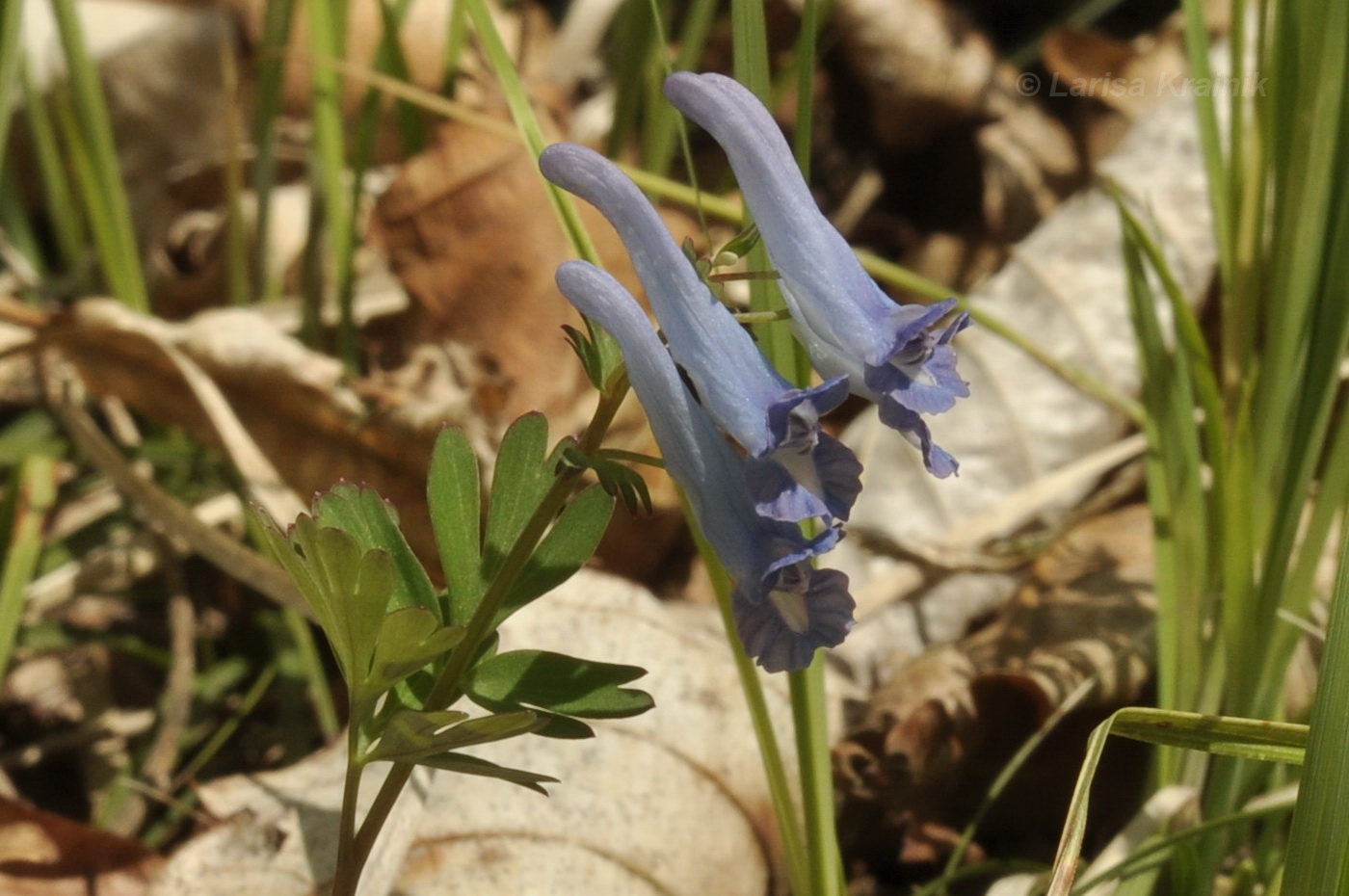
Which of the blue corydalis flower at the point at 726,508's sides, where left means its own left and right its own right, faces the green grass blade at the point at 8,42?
back

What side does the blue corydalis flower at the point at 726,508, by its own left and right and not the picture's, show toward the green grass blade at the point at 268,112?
back

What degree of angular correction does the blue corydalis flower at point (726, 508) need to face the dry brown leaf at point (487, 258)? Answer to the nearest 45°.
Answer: approximately 135° to its left

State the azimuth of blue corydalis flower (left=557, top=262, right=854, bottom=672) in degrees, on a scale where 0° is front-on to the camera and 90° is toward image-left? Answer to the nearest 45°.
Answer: approximately 315°
